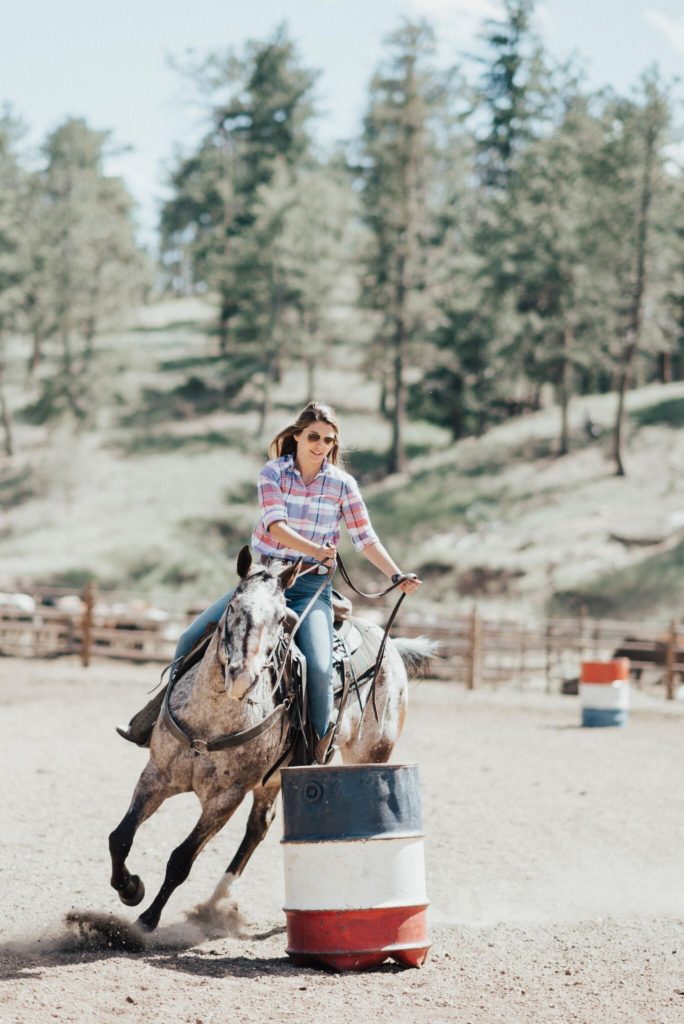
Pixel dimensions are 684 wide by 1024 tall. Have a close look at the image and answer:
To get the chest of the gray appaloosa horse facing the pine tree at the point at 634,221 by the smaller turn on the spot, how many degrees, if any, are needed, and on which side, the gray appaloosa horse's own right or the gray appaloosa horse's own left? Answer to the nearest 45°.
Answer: approximately 135° to the gray appaloosa horse's own right

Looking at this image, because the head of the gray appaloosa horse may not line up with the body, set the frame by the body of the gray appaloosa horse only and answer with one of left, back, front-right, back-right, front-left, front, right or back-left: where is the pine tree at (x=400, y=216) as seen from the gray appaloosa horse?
back-right

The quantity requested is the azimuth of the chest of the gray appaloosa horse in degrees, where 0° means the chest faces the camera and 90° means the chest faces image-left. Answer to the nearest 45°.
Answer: approximately 45°

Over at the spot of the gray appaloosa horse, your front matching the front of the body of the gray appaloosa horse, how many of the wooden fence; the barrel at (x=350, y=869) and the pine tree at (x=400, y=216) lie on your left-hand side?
1

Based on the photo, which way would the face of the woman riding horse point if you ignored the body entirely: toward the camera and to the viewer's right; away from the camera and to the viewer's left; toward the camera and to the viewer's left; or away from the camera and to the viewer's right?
toward the camera and to the viewer's right

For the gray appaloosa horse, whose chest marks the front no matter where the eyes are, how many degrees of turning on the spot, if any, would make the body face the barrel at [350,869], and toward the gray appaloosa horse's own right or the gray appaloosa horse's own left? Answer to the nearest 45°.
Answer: approximately 90° to the gray appaloosa horse's own left

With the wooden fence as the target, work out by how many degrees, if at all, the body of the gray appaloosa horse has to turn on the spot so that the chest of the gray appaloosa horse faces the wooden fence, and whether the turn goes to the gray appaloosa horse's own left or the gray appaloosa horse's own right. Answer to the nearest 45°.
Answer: approximately 135° to the gray appaloosa horse's own right
